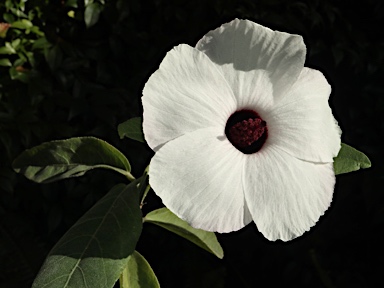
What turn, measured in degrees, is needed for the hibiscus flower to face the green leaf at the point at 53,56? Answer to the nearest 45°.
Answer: approximately 135° to its right

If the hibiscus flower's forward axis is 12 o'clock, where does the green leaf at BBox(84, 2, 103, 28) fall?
The green leaf is roughly at 5 o'clock from the hibiscus flower.

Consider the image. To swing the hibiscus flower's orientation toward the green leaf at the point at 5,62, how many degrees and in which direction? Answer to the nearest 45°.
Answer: approximately 135° to its right

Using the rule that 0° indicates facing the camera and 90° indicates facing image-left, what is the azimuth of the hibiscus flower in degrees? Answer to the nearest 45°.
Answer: approximately 0°

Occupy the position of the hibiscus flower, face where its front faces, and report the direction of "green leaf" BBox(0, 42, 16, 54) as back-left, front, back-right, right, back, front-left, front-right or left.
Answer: back-right
